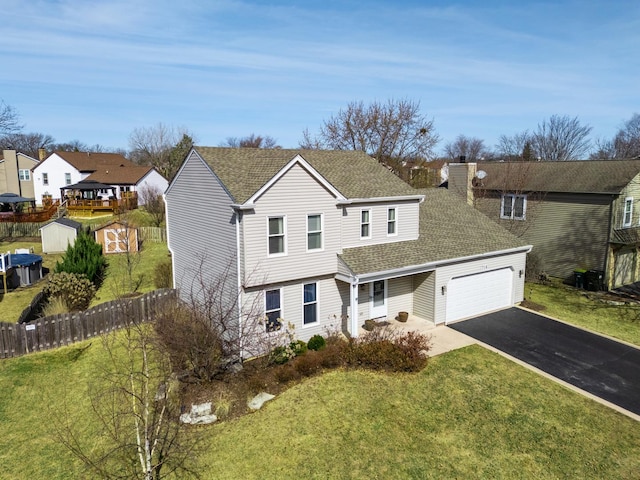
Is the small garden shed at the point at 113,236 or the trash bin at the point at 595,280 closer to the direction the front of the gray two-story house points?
the trash bin

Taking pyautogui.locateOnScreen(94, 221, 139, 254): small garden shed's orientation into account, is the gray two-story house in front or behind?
in front

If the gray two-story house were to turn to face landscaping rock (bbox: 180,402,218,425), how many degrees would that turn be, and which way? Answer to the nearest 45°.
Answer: approximately 90° to its right

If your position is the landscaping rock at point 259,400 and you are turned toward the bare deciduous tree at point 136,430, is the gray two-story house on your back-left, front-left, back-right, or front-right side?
back-right

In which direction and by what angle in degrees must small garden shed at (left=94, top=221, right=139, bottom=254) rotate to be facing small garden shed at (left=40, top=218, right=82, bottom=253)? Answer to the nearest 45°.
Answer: approximately 135° to its right

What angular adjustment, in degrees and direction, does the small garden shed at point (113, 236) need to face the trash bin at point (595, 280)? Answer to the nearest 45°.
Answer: approximately 45° to its left

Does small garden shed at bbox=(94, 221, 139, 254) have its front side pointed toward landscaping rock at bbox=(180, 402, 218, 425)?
yes

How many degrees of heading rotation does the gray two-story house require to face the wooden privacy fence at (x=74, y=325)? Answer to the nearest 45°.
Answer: approximately 135° to its right

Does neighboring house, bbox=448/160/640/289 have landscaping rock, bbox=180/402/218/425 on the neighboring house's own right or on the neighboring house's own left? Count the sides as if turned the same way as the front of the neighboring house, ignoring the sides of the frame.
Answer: on the neighboring house's own right

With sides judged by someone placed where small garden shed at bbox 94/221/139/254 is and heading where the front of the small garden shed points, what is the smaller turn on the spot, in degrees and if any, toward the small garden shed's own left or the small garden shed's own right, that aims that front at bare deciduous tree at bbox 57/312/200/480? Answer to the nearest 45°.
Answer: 0° — it already faces it

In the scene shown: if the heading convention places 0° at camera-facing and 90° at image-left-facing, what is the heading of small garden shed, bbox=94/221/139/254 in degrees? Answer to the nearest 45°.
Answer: approximately 0°

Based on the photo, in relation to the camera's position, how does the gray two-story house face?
facing the viewer and to the right of the viewer
